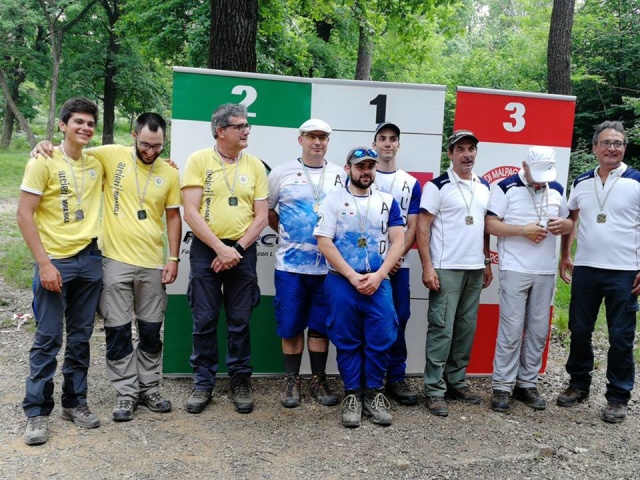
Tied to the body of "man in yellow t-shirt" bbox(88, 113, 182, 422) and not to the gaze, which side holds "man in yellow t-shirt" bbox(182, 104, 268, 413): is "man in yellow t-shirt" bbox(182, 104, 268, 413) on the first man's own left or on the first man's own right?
on the first man's own left

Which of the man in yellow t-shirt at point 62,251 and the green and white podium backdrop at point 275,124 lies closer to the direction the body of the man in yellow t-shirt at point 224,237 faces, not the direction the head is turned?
the man in yellow t-shirt

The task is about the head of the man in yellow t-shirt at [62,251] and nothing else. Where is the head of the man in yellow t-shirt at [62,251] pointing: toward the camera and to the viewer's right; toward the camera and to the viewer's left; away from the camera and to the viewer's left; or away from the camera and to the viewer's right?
toward the camera and to the viewer's right

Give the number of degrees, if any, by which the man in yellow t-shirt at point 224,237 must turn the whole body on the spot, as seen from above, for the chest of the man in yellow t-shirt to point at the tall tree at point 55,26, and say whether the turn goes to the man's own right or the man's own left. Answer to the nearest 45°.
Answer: approximately 180°

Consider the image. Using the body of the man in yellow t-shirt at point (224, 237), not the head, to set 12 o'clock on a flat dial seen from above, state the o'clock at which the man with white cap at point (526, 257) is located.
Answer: The man with white cap is roughly at 9 o'clock from the man in yellow t-shirt.

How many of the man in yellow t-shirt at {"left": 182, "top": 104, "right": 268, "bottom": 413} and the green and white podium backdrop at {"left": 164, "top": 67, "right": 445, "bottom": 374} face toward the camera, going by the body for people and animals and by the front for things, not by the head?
2

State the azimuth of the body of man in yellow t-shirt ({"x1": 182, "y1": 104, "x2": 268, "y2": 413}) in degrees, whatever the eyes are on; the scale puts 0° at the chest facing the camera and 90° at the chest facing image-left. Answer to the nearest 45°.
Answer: approximately 0°
